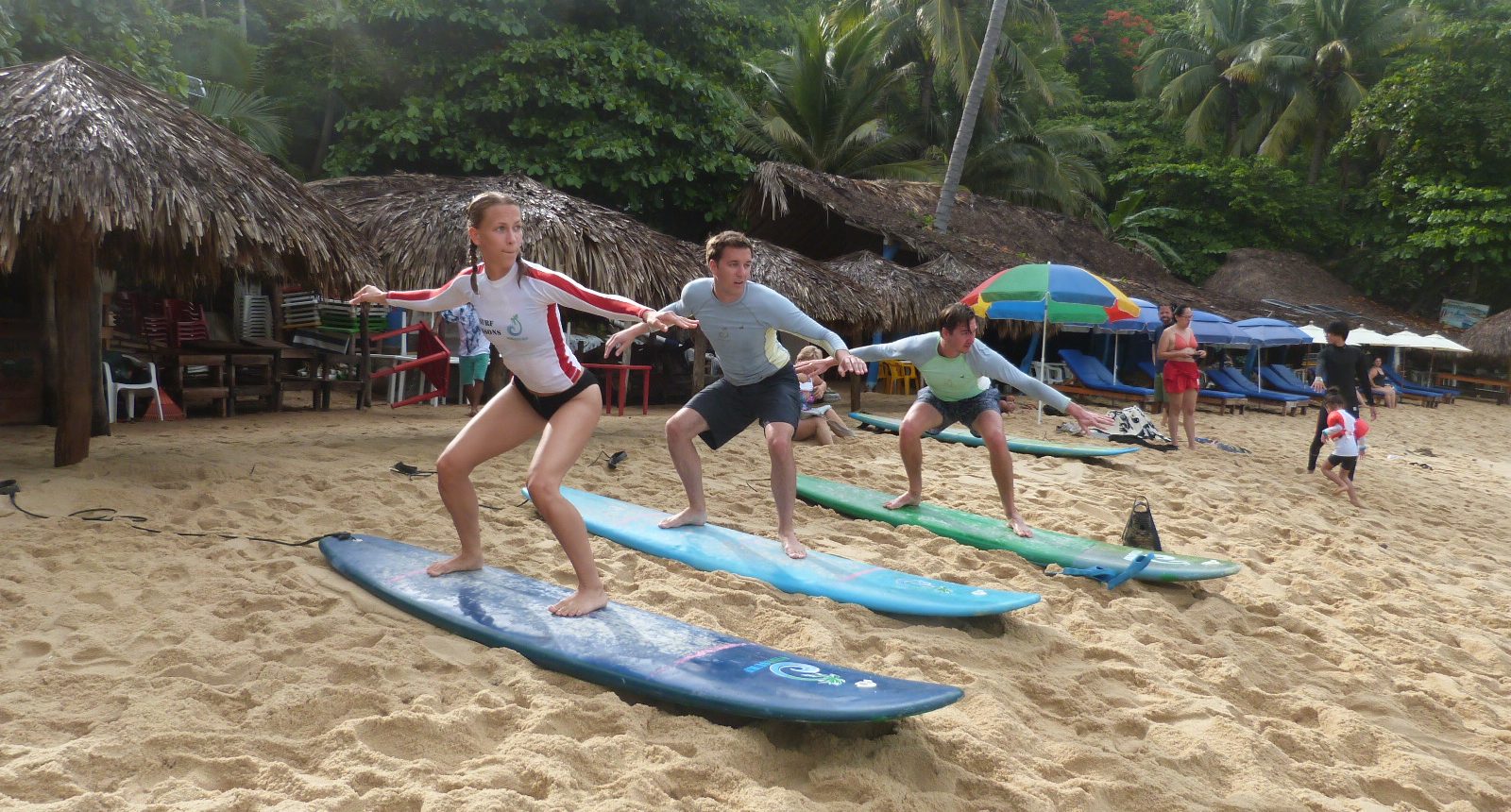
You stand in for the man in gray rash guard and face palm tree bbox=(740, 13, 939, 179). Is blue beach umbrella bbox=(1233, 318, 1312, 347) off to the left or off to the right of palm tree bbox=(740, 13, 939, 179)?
right

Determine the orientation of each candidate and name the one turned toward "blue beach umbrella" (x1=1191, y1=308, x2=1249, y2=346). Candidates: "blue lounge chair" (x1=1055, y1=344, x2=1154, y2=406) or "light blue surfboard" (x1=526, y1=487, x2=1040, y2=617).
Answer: the blue lounge chair

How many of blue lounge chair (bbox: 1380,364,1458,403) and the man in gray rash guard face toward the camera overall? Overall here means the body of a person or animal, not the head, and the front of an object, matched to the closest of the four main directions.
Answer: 1

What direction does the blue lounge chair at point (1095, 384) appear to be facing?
to the viewer's right

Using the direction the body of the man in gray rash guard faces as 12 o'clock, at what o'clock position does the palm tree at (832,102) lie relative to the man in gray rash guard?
The palm tree is roughly at 6 o'clock from the man in gray rash guard.

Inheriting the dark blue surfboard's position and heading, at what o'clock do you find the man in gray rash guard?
The man in gray rash guard is roughly at 8 o'clock from the dark blue surfboard.

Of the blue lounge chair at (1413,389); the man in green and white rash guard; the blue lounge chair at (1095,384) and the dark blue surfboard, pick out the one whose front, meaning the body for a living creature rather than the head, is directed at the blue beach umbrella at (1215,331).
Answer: the blue lounge chair at (1095,384)

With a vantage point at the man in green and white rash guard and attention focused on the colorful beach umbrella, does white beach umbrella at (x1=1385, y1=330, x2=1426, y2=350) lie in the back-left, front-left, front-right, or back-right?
front-right

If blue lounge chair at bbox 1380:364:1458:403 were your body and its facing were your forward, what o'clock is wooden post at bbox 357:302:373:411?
The wooden post is roughly at 4 o'clock from the blue lounge chair.

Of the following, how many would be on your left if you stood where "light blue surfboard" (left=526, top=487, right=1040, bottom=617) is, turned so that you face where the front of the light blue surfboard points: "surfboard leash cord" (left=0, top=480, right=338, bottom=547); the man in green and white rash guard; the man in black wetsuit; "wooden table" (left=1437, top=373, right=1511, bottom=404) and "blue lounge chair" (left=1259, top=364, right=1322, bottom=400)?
4

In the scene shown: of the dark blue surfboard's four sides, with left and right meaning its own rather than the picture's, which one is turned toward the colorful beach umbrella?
left

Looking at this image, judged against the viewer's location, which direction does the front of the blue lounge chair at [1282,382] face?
facing the viewer and to the right of the viewer

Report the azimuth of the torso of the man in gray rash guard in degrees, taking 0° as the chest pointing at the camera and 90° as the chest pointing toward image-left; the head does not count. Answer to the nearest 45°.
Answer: approximately 0°

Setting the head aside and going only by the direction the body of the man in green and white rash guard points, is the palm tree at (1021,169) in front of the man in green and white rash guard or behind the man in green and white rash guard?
behind

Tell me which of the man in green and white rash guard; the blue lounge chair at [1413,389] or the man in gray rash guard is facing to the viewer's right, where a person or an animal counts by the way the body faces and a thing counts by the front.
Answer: the blue lounge chair

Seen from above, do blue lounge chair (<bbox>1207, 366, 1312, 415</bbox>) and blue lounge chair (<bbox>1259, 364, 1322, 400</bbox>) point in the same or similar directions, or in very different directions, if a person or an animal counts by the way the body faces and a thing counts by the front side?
same or similar directions

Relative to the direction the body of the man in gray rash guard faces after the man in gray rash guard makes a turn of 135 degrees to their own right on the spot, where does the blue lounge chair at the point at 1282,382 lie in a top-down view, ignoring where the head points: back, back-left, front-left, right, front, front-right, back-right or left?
right
